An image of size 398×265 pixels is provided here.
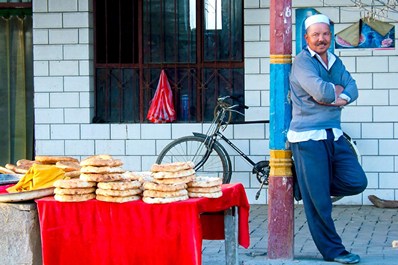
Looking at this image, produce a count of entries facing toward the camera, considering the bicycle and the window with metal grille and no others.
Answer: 1

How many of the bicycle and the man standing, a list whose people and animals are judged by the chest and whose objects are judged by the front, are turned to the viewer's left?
1

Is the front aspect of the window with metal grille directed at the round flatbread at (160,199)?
yes

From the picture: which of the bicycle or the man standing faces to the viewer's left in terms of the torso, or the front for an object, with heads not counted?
the bicycle

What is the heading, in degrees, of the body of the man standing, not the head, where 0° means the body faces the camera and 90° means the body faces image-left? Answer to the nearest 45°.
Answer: approximately 315°

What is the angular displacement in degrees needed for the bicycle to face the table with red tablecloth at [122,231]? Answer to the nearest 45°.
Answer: approximately 90° to its left

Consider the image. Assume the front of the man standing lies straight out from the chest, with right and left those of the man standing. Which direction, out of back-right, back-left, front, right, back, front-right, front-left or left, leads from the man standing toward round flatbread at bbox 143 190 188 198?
right

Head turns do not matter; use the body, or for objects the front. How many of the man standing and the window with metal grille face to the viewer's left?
0

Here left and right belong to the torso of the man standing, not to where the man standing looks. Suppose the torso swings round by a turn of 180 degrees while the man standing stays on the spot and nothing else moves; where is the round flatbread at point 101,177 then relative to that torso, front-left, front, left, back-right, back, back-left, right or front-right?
left

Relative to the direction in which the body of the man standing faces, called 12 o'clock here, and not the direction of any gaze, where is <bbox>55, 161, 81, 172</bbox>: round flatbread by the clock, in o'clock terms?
The round flatbread is roughly at 4 o'clock from the man standing.
